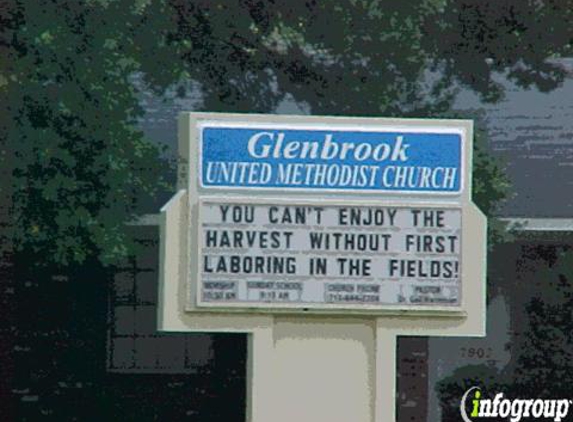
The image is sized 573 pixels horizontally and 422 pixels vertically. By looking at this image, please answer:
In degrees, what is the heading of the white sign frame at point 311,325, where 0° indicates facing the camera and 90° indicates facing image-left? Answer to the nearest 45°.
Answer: approximately 0°

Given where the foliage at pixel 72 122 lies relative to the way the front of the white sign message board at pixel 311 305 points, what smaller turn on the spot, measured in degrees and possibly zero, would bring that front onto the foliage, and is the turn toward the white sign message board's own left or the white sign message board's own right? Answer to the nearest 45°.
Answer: approximately 135° to the white sign message board's own right

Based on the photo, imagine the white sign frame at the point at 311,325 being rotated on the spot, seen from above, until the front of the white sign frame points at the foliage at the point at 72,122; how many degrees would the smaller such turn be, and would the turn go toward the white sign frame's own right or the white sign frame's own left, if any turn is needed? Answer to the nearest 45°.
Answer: approximately 135° to the white sign frame's own right

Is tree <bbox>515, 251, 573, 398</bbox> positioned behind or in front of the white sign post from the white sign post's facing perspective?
behind

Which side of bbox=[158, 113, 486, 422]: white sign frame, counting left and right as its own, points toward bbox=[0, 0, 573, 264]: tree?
back

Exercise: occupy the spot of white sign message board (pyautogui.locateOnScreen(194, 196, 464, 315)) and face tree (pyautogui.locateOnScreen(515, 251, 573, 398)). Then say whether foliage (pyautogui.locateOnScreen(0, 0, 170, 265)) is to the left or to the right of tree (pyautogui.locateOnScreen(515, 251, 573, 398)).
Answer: left
